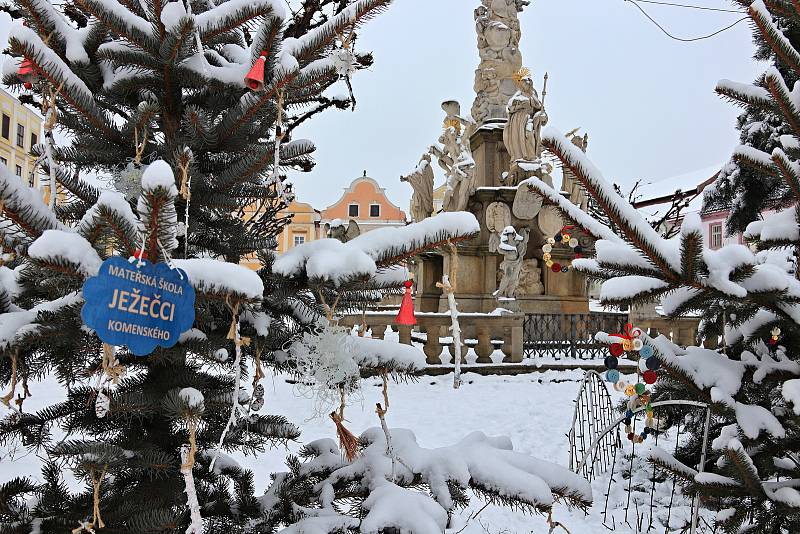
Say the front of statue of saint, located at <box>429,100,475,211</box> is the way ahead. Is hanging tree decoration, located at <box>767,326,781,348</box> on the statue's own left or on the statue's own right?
on the statue's own left

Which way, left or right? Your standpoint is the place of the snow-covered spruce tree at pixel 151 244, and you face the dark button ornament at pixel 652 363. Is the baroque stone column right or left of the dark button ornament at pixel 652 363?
left

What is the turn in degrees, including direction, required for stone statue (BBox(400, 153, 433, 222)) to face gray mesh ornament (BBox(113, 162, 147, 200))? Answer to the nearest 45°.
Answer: approximately 45° to its left

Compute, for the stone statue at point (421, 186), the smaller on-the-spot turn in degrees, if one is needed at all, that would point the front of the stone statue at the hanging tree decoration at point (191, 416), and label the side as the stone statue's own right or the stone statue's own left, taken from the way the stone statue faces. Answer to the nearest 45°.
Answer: approximately 45° to the stone statue's own left

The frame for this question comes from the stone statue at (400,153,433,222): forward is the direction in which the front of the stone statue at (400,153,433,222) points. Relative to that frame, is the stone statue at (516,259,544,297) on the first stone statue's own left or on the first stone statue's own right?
on the first stone statue's own left

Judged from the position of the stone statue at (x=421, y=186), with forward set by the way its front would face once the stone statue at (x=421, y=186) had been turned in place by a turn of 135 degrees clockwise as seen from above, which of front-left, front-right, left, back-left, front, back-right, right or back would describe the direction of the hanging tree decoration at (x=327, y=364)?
back

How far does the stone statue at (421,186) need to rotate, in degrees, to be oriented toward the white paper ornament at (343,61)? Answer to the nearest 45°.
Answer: approximately 45° to its left

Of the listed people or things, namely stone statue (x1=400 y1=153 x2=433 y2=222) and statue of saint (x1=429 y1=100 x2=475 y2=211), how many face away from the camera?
0

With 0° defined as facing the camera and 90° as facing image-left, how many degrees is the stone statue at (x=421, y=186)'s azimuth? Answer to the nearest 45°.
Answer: approximately 45°

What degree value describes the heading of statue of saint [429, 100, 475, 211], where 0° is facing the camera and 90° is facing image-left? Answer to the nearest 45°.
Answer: approximately 45°

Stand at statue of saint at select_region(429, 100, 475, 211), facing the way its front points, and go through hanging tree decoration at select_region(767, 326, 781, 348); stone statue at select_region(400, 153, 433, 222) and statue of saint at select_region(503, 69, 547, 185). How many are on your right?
1
